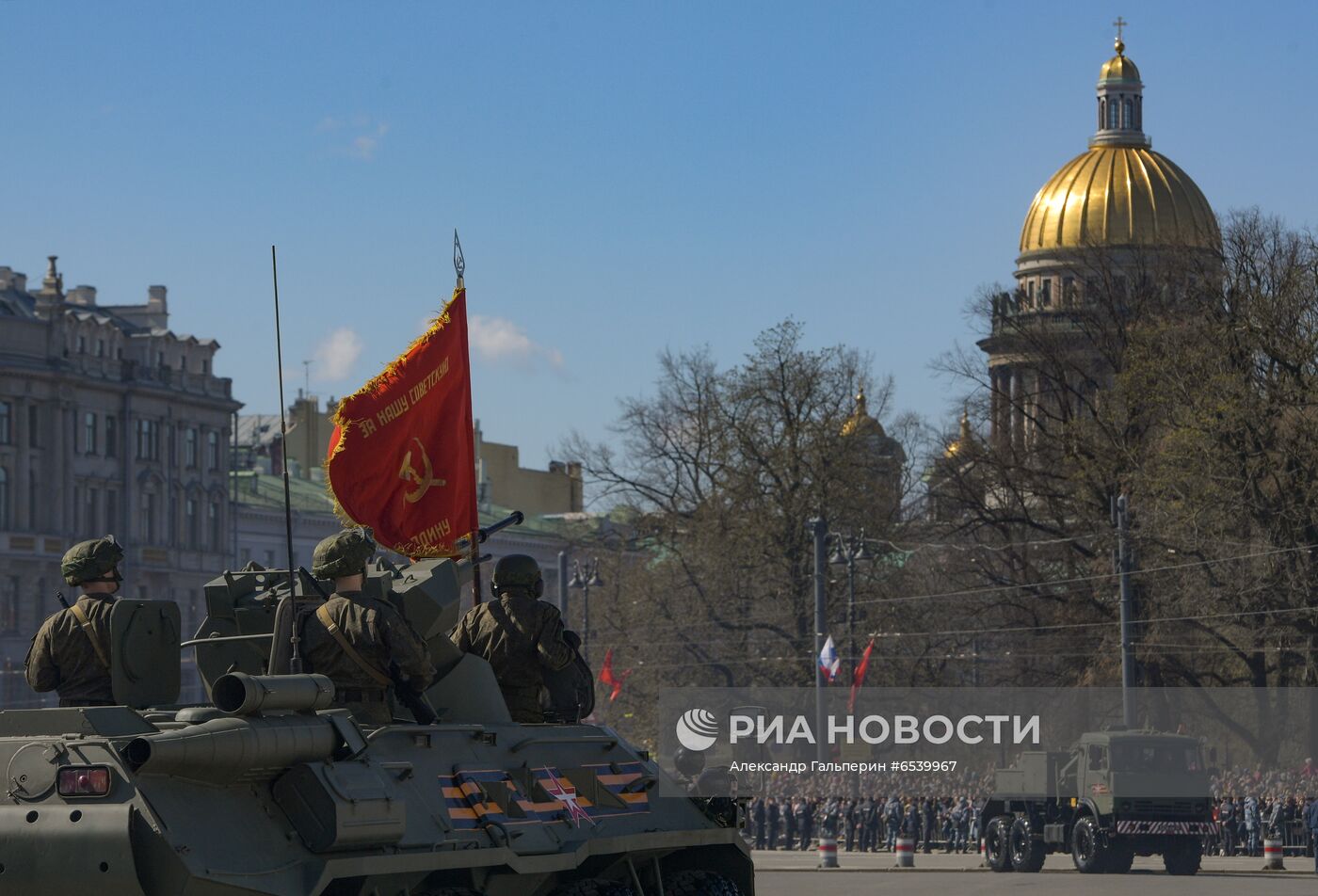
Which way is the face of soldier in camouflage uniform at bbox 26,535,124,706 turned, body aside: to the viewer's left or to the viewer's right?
to the viewer's right

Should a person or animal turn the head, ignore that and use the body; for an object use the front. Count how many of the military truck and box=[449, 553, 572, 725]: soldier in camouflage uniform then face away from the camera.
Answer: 1

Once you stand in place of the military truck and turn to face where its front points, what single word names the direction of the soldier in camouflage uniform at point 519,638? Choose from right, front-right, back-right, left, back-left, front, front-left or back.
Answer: front-right

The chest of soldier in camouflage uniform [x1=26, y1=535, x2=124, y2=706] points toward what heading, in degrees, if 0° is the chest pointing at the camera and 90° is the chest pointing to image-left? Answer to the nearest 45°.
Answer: approximately 225°

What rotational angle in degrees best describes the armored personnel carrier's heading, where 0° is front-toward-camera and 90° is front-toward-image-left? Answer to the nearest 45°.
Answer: approximately 225°

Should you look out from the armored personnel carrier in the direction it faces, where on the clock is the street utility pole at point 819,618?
The street utility pole is roughly at 11 o'clock from the armored personnel carrier.

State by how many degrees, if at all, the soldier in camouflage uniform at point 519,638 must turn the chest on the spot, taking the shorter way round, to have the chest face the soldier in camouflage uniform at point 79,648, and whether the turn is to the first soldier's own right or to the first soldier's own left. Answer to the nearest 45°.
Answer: approximately 135° to the first soldier's own left

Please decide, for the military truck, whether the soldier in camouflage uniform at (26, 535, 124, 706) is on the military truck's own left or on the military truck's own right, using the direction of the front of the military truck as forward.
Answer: on the military truck's own right

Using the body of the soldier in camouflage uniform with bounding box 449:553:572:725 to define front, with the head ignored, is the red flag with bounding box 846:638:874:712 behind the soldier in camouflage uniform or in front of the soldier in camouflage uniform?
in front

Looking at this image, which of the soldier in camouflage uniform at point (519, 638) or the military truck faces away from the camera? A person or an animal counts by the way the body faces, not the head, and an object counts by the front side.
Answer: the soldier in camouflage uniform

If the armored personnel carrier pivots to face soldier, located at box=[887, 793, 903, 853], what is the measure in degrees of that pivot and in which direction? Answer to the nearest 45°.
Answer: approximately 45° to its left

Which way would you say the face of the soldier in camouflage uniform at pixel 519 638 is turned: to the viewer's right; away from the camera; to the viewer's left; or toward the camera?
away from the camera

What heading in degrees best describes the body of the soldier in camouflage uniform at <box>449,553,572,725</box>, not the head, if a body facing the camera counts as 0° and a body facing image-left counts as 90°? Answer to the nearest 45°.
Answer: approximately 180°
